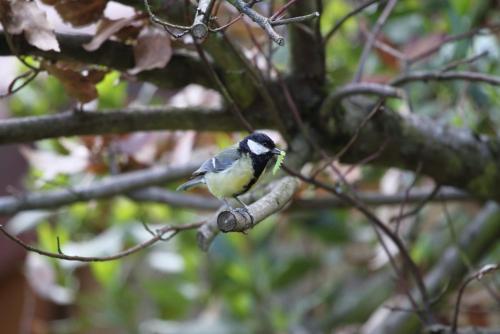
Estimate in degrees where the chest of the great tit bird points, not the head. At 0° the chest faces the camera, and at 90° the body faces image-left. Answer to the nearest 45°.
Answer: approximately 270°
